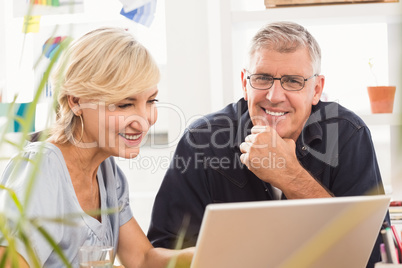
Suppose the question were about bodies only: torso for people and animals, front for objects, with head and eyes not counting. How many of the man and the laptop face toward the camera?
1

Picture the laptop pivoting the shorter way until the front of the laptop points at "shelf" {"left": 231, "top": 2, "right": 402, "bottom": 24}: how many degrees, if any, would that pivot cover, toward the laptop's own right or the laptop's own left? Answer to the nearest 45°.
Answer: approximately 45° to the laptop's own right

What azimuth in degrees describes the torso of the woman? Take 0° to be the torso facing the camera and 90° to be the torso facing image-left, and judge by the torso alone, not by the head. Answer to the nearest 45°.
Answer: approximately 315°

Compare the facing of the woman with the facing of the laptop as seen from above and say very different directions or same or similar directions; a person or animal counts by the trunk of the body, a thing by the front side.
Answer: very different directions

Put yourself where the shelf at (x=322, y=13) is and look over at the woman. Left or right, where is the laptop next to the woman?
left

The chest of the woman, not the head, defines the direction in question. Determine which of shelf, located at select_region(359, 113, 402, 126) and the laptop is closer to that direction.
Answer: the laptop

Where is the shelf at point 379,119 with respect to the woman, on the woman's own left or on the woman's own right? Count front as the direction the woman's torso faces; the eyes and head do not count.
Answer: on the woman's own left

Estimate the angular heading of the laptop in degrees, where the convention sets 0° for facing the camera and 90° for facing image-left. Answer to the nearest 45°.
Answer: approximately 135°

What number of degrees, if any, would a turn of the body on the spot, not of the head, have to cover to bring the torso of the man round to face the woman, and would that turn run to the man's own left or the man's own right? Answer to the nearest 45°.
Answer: approximately 45° to the man's own right

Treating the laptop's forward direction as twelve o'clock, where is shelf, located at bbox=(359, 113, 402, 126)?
The shelf is roughly at 2 o'clock from the laptop.
